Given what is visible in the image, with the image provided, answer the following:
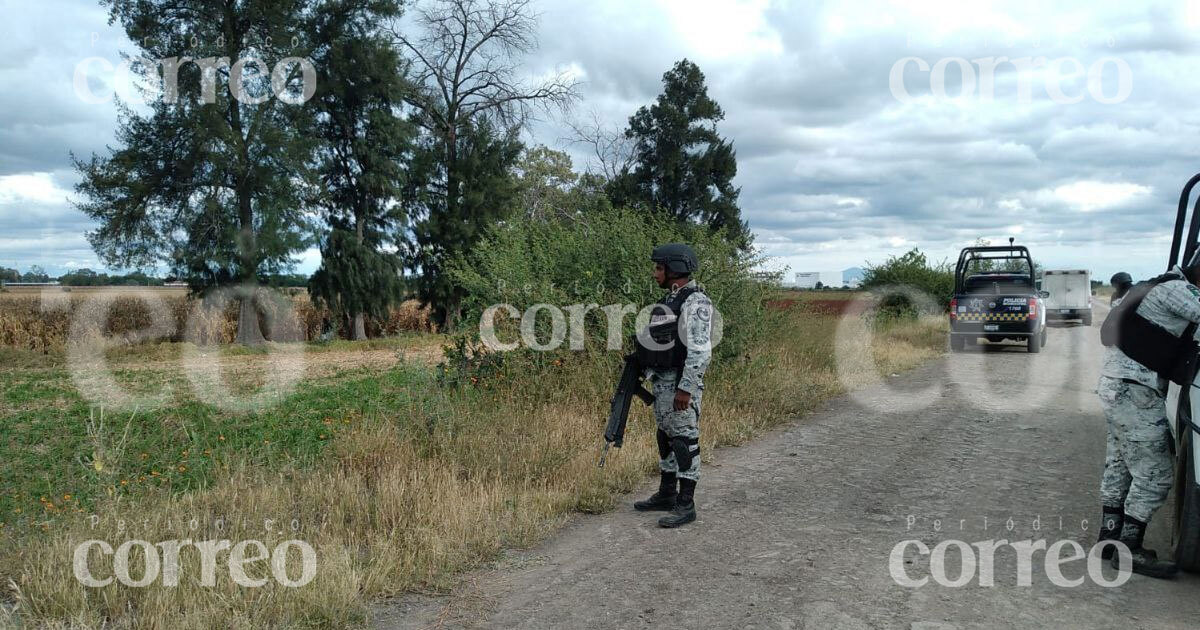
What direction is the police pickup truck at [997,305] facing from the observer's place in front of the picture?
facing away from the viewer

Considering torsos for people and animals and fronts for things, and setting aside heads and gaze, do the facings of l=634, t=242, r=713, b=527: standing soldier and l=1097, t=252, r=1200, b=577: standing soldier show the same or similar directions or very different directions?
very different directions

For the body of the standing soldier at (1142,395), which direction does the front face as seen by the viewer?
to the viewer's right

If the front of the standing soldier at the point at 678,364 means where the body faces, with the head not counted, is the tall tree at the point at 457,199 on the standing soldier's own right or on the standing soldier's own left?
on the standing soldier's own right

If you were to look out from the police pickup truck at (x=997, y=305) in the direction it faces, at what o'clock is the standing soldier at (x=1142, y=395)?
The standing soldier is roughly at 6 o'clock from the police pickup truck.
